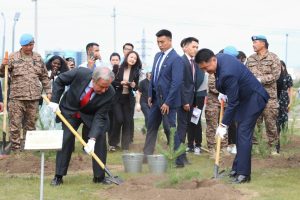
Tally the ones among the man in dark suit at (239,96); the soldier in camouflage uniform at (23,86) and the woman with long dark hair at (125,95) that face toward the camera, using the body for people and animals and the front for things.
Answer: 2

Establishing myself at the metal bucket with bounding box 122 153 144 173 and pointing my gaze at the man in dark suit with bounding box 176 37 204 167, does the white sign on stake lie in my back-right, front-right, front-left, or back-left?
back-right

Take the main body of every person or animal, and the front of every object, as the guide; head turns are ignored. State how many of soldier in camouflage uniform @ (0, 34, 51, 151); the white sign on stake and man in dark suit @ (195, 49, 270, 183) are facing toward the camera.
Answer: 2

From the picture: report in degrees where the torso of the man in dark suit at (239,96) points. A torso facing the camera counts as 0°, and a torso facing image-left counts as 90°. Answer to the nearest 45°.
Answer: approximately 90°

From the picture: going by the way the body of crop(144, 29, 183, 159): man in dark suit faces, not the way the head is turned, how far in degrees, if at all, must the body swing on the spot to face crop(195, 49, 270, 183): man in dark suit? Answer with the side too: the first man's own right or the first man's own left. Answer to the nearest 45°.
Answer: approximately 90° to the first man's own left

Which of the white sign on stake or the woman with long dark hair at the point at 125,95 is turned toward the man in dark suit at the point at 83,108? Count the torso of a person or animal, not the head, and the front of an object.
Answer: the woman with long dark hair

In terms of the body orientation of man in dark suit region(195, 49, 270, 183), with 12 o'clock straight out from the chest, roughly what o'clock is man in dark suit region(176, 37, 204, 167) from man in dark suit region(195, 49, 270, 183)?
man in dark suit region(176, 37, 204, 167) is roughly at 2 o'clock from man in dark suit region(195, 49, 270, 183).

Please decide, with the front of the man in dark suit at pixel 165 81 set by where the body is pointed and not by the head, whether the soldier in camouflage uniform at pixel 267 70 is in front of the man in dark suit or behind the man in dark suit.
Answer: behind

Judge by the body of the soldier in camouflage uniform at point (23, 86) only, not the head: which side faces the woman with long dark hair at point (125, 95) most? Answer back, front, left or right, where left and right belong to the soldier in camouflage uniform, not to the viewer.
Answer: left

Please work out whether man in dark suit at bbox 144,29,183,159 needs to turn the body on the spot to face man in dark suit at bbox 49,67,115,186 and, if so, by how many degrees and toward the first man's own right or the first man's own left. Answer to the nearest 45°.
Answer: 0° — they already face them

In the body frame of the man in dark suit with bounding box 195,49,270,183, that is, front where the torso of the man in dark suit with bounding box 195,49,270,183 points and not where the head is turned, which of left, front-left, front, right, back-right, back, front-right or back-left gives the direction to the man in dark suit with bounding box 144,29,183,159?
front-right

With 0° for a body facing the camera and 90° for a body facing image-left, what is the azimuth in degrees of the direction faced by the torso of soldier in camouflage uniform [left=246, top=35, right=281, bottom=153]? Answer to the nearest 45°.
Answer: approximately 45°
